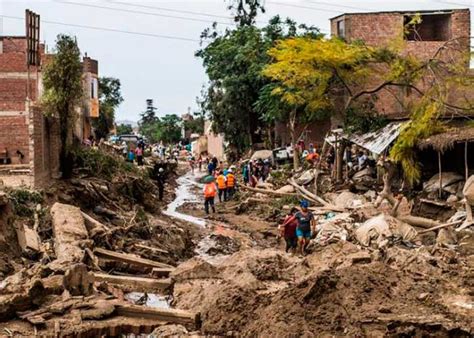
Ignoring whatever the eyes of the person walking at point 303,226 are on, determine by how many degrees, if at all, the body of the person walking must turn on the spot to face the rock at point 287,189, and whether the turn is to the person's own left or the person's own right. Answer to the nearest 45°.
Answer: approximately 180°

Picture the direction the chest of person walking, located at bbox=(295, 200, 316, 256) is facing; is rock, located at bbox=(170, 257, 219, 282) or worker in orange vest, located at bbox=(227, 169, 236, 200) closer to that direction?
the rock

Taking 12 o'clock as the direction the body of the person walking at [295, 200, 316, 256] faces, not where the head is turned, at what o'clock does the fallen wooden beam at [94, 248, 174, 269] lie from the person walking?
The fallen wooden beam is roughly at 2 o'clock from the person walking.

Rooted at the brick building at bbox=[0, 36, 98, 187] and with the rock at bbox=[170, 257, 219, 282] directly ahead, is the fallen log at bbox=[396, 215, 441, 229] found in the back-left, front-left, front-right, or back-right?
front-left

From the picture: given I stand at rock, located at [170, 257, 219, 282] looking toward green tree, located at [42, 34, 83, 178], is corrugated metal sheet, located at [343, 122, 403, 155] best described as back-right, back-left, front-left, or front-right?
front-right

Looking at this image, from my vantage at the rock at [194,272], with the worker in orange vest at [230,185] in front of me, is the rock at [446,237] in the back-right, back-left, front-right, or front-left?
front-right

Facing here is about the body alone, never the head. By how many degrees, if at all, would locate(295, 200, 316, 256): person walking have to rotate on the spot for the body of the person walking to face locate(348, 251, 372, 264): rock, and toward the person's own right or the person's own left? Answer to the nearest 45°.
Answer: approximately 45° to the person's own left

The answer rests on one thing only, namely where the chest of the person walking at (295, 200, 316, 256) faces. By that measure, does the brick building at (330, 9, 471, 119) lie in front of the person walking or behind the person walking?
behind

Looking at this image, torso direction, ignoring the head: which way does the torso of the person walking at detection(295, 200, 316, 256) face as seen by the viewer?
toward the camera

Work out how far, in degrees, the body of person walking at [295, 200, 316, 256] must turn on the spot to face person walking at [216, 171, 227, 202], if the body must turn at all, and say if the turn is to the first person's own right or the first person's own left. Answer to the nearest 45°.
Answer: approximately 180°

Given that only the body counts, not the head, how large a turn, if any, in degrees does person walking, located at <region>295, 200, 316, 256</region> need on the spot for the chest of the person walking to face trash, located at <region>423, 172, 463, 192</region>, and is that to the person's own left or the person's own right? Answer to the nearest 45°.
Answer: approximately 135° to the person's own left

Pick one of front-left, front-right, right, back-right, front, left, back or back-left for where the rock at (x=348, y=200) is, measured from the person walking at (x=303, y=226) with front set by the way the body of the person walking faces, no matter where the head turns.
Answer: back

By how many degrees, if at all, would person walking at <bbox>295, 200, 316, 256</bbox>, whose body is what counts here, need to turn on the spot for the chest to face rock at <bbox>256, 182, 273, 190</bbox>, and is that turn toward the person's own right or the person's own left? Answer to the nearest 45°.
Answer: approximately 180°

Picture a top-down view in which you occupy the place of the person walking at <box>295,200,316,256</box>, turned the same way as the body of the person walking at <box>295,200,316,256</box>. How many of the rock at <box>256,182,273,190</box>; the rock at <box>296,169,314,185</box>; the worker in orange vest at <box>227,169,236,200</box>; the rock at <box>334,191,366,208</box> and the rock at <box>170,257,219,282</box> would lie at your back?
4

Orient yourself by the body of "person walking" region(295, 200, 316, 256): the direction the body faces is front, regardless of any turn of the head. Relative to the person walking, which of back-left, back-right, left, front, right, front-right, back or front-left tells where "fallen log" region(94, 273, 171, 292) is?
front-right

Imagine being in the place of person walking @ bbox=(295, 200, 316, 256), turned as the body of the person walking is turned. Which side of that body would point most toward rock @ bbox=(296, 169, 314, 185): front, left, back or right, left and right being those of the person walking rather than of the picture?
back
